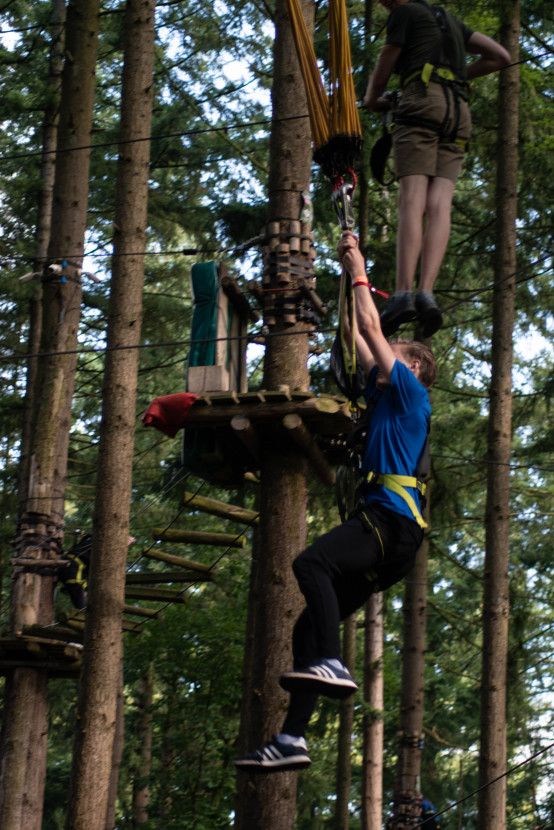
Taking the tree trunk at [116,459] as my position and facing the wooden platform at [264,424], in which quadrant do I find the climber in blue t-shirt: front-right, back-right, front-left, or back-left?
front-right

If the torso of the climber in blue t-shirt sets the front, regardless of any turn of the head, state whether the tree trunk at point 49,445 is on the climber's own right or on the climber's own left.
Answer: on the climber's own right

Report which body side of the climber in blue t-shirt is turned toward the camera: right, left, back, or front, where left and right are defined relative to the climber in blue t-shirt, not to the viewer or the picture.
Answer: left

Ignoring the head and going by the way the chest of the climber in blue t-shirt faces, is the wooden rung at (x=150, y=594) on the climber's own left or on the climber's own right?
on the climber's own right

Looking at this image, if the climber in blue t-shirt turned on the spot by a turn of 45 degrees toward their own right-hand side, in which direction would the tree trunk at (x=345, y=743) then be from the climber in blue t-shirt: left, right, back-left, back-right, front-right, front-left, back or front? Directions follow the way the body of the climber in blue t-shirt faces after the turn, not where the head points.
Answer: front-right

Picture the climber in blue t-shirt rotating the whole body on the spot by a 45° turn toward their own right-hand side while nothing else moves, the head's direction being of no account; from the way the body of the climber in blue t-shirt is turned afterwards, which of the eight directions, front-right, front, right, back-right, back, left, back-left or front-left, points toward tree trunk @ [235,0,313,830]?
front-right
